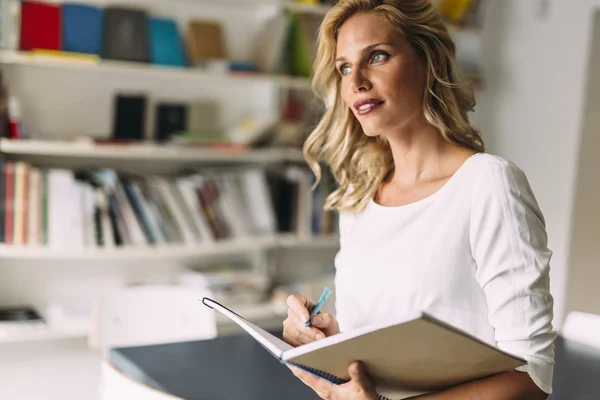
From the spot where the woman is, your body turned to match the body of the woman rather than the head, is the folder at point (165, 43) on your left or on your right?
on your right

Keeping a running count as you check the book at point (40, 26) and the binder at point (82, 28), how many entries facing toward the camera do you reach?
2

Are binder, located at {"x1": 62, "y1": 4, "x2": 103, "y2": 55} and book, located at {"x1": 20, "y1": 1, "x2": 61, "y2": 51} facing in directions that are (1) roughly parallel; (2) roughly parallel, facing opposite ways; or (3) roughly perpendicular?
roughly parallel

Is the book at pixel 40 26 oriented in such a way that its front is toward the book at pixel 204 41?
no

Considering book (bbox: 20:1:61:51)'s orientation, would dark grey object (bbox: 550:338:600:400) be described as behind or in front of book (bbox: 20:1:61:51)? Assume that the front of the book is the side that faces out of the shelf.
in front

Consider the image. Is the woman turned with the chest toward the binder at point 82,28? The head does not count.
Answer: no

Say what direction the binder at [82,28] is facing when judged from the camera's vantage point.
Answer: facing the viewer

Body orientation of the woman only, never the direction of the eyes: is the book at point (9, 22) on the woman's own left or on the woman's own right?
on the woman's own right
